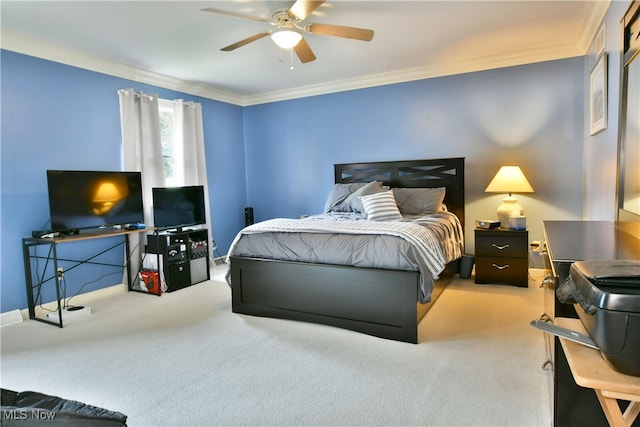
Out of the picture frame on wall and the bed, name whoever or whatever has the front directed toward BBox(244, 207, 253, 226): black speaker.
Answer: the picture frame on wall

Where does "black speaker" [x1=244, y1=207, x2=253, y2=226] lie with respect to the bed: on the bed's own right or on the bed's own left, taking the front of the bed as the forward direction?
on the bed's own right

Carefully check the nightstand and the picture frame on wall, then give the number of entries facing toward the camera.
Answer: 1

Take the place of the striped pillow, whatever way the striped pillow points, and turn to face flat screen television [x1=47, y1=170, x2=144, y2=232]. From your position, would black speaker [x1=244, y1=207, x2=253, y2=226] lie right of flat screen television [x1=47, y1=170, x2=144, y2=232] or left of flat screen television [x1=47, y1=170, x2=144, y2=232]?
right

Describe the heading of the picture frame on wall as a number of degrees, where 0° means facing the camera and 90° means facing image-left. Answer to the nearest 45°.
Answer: approximately 90°

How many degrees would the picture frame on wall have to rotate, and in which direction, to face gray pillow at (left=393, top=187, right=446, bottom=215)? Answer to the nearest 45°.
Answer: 0° — it already faces it

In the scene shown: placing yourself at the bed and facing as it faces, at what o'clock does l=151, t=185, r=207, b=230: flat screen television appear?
The flat screen television is roughly at 3 o'clock from the bed.

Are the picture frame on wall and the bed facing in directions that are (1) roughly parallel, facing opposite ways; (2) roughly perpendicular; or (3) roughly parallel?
roughly perpendicular

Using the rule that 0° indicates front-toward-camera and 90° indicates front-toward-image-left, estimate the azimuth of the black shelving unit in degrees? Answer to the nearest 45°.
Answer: approximately 315°

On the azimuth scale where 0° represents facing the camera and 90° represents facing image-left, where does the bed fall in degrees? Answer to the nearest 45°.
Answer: approximately 45°

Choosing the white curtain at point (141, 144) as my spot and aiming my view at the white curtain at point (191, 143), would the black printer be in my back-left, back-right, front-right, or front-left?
back-right
